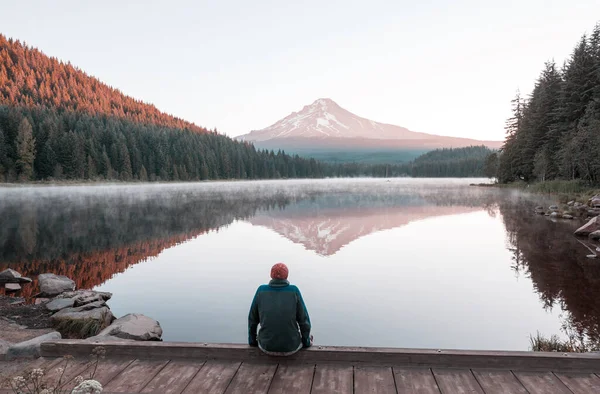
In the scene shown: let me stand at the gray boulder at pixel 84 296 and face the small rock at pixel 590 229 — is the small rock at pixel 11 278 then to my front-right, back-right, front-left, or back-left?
back-left

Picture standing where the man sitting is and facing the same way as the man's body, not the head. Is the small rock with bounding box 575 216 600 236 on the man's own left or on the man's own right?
on the man's own right

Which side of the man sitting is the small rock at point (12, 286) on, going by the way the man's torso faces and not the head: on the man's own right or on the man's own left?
on the man's own left

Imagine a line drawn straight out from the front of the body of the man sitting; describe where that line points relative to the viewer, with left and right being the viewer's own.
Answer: facing away from the viewer

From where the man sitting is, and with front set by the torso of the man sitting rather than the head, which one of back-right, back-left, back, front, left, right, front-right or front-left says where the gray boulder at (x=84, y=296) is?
front-left

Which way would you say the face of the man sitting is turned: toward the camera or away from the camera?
away from the camera

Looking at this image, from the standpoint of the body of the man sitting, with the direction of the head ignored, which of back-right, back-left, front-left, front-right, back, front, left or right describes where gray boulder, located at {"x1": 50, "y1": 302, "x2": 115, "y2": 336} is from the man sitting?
front-left

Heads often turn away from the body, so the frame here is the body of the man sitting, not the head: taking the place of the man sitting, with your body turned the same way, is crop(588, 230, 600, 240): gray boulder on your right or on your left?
on your right

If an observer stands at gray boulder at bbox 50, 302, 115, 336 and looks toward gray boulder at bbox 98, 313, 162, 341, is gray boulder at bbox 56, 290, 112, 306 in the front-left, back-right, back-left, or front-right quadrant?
back-left
